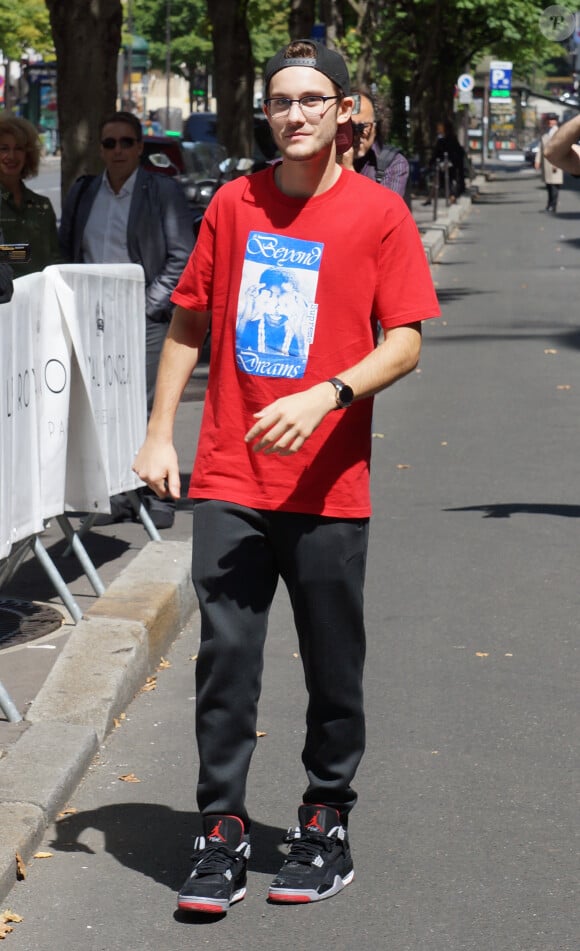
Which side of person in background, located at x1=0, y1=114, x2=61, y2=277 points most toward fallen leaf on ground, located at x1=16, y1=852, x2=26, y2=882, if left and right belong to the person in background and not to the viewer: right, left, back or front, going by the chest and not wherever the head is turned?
front

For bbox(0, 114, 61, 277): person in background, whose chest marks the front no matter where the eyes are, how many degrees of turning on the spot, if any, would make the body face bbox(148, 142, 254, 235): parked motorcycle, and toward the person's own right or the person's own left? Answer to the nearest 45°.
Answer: approximately 180°

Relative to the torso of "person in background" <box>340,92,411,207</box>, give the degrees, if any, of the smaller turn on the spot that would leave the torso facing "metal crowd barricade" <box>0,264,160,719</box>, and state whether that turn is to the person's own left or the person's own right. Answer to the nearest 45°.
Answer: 0° — they already face it

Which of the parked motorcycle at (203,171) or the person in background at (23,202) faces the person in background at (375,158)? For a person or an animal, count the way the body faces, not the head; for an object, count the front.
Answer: the parked motorcycle

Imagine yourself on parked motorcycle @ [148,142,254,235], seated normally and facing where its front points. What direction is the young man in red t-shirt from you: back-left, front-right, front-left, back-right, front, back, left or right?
front

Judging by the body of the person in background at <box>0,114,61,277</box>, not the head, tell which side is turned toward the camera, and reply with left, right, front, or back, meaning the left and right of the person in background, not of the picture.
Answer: front

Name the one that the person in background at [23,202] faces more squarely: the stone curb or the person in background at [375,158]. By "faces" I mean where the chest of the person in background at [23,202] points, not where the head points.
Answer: the stone curb

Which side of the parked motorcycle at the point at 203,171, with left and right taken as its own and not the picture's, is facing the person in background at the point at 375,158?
front

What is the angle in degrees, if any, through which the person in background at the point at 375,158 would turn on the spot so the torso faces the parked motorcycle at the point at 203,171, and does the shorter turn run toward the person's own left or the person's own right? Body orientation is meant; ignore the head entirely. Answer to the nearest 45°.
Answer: approximately 135° to the person's own right

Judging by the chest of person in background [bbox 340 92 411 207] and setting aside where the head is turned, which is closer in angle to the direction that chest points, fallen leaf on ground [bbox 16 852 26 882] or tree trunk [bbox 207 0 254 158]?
the fallen leaf on ground

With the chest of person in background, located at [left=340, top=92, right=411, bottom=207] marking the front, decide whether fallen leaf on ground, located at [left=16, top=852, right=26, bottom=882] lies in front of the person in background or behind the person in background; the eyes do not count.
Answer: in front

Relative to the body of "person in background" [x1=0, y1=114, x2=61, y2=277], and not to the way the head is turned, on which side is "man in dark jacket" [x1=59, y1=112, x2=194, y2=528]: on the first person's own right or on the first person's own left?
on the first person's own left
